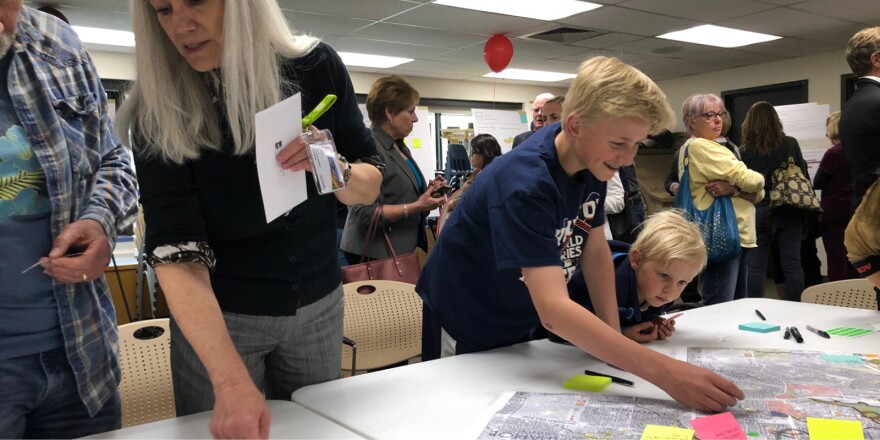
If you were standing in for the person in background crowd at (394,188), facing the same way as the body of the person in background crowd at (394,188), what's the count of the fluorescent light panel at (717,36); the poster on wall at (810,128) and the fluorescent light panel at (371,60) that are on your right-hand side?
0

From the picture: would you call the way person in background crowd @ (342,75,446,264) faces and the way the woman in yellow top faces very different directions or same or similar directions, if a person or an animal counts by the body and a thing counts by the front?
same or similar directions

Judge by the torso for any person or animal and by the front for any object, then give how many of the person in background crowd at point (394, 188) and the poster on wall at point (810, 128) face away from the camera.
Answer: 0

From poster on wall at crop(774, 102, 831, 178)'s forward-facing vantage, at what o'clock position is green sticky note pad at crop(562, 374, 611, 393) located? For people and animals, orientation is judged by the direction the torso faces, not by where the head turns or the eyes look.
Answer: The green sticky note pad is roughly at 12 o'clock from the poster on wall.

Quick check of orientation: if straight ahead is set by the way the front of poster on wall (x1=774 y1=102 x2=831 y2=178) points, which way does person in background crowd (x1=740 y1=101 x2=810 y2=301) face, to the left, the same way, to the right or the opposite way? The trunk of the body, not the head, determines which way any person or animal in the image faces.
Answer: the opposite way

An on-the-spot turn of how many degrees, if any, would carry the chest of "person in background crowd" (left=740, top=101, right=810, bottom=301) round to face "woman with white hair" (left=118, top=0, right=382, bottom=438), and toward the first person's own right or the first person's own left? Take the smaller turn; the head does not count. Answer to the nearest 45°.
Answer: approximately 180°

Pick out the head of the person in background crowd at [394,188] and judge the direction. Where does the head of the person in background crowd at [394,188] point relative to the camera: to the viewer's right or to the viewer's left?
to the viewer's right

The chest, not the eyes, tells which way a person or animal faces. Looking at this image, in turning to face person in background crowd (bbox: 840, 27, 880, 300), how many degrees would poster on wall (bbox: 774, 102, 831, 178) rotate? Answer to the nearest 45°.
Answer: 0° — it already faces them

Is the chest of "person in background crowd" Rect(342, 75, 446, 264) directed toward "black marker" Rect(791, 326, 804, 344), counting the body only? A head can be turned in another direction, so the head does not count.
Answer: no

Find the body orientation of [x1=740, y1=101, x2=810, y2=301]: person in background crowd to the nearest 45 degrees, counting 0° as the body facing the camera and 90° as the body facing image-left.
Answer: approximately 180°

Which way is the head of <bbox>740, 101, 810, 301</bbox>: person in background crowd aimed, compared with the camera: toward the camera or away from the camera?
away from the camera

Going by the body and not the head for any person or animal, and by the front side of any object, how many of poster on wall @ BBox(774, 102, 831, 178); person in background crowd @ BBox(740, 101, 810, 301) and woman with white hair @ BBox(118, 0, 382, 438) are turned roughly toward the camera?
2

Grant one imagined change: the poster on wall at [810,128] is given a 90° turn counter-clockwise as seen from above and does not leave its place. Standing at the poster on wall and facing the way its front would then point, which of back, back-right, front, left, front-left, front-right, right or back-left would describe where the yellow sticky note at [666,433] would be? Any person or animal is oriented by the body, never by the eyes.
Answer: right

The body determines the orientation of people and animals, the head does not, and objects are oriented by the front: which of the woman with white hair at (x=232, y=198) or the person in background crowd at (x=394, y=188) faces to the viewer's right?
the person in background crowd
